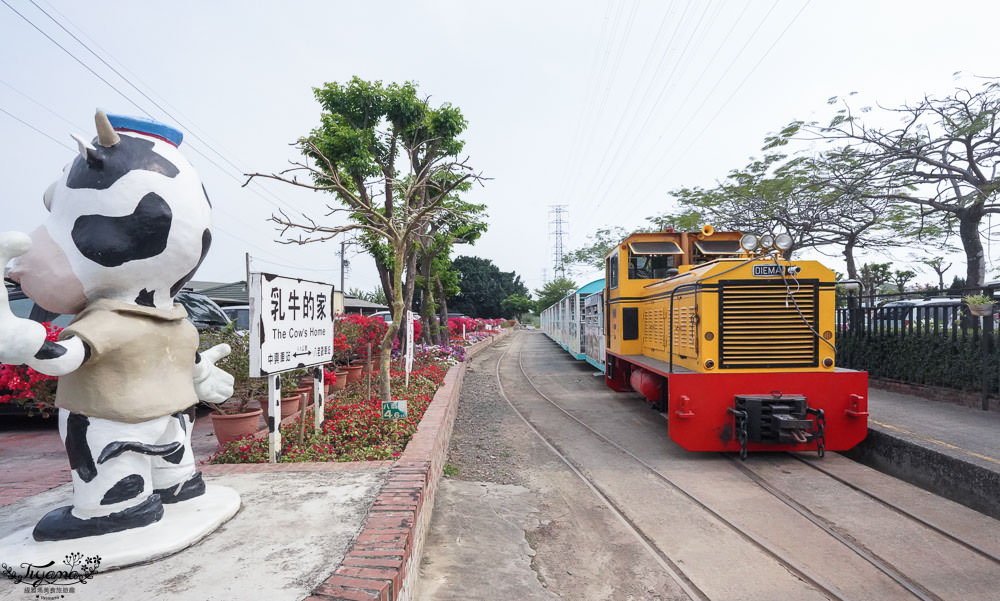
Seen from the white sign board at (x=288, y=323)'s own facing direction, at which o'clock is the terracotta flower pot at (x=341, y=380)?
The terracotta flower pot is roughly at 8 o'clock from the white sign board.

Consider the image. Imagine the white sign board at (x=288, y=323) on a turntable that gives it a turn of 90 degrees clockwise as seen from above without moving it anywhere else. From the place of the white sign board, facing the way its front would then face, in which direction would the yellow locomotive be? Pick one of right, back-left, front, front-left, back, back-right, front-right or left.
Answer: back-left

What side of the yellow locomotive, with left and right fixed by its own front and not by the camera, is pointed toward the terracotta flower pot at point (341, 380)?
right

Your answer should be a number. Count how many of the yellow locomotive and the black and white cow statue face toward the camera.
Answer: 1

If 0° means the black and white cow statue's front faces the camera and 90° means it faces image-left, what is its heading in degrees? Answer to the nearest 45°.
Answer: approximately 135°

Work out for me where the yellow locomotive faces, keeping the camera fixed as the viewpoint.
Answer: facing the viewer

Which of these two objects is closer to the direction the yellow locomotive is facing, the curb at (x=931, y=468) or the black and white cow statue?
the curb

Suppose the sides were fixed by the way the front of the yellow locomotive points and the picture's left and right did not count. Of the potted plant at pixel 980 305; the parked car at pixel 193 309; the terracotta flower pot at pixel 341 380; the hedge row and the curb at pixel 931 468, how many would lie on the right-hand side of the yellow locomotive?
2

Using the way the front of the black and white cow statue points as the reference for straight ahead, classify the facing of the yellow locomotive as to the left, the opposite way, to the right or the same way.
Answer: to the left

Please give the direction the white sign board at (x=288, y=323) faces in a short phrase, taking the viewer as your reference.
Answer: facing the viewer and to the right of the viewer

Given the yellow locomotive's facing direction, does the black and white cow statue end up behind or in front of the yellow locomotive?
in front

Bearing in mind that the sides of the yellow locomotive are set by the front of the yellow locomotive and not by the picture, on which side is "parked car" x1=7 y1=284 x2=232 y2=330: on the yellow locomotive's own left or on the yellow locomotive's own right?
on the yellow locomotive's own right

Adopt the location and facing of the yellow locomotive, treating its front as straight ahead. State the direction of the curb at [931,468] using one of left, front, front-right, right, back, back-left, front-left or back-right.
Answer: left

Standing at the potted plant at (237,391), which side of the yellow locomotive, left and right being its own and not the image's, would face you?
right
